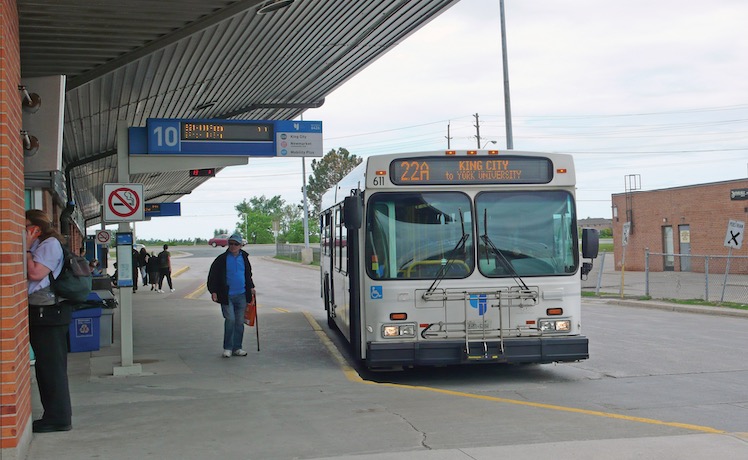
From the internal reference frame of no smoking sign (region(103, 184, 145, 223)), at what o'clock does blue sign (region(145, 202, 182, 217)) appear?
The blue sign is roughly at 6 o'clock from the no smoking sign.

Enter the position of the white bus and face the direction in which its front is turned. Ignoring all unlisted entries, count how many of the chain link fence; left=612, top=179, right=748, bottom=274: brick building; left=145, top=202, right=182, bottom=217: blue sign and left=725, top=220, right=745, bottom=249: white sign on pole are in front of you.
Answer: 0

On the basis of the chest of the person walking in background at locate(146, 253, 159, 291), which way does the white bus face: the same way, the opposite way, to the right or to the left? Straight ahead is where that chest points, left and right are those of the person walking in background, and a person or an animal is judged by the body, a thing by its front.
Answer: the opposite way

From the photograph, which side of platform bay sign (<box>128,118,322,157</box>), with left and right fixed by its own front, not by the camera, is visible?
front

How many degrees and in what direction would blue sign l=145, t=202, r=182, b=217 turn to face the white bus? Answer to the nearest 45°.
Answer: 0° — it already faces it

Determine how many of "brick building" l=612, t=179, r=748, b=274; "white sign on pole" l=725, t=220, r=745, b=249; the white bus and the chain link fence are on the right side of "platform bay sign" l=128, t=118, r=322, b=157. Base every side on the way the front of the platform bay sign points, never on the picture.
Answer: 0

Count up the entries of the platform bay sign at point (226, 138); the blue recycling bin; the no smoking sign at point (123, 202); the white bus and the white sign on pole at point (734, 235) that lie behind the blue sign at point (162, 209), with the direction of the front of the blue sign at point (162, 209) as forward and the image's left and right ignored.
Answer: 0

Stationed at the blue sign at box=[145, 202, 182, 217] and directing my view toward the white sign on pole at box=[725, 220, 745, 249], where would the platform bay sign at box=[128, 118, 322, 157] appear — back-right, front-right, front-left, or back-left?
front-right

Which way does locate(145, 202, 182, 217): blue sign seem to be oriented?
toward the camera

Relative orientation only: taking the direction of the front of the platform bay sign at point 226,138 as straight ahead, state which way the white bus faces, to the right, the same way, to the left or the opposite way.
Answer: the same way

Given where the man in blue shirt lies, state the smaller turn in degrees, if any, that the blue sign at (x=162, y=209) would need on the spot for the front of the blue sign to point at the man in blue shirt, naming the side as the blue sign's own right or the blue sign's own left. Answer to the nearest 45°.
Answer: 0° — it already faces them

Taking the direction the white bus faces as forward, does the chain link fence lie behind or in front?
behind

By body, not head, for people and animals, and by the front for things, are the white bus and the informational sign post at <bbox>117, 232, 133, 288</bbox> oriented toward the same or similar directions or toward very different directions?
same or similar directions
